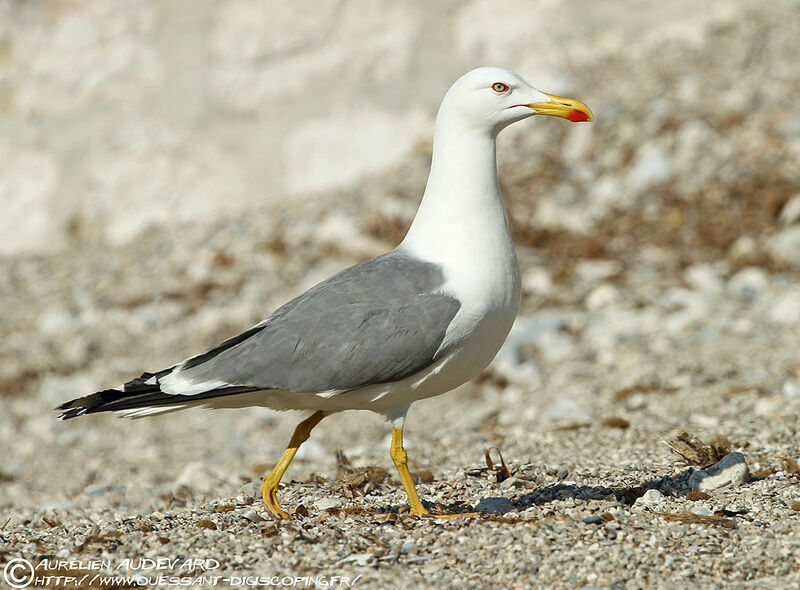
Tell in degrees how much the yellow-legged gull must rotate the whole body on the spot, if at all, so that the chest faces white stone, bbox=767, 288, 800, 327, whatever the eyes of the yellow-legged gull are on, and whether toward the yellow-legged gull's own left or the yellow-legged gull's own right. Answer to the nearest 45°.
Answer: approximately 45° to the yellow-legged gull's own left

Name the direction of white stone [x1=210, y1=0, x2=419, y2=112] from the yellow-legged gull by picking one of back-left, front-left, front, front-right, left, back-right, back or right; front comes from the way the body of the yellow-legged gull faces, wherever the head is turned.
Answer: left

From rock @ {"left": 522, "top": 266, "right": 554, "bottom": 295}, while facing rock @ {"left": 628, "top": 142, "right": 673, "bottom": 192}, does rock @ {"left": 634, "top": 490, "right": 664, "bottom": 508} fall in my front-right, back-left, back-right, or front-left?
back-right

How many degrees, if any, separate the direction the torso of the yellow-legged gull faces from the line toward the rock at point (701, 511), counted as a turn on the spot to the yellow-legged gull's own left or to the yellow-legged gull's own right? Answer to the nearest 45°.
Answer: approximately 45° to the yellow-legged gull's own right

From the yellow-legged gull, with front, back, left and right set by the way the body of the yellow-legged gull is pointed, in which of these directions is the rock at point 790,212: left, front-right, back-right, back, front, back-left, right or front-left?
front-left

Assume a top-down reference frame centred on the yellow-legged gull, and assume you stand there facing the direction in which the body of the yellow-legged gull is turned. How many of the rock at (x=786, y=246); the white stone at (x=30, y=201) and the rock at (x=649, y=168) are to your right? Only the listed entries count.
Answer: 0

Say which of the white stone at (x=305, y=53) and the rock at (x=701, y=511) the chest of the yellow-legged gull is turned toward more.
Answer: the rock

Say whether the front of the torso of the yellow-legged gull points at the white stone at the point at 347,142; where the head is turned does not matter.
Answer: no

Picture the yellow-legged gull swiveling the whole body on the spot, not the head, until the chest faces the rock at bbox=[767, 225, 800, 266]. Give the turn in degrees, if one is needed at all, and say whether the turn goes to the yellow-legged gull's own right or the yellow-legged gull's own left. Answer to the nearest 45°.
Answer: approximately 45° to the yellow-legged gull's own left

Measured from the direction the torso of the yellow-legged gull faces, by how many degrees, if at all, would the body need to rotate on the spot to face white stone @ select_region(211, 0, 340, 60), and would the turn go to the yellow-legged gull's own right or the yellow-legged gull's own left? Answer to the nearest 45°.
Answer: approximately 90° to the yellow-legged gull's own left

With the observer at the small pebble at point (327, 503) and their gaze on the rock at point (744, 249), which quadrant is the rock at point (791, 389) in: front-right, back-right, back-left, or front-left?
front-right

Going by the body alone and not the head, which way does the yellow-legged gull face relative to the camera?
to the viewer's right

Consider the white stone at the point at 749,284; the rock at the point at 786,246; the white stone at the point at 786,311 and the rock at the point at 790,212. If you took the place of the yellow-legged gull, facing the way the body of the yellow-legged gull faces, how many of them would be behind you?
0

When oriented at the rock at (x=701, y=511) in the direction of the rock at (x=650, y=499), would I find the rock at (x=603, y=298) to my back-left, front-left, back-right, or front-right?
front-right

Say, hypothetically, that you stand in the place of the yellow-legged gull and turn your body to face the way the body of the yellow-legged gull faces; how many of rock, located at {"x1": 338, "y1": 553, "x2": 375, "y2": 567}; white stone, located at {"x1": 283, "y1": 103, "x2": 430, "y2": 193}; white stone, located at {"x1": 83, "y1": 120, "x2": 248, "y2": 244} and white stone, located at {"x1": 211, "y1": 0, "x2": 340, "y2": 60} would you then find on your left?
3

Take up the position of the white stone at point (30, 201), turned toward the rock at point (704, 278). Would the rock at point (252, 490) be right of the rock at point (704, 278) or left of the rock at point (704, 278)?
right

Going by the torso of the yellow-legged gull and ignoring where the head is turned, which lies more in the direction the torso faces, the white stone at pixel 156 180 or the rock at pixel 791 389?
the rock

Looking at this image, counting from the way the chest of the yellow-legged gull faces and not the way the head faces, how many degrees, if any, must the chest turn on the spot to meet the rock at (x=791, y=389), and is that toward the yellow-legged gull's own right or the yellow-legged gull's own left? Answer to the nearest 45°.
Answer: approximately 45° to the yellow-legged gull's own left

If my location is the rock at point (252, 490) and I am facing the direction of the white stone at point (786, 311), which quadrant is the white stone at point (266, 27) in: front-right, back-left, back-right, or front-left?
front-left
